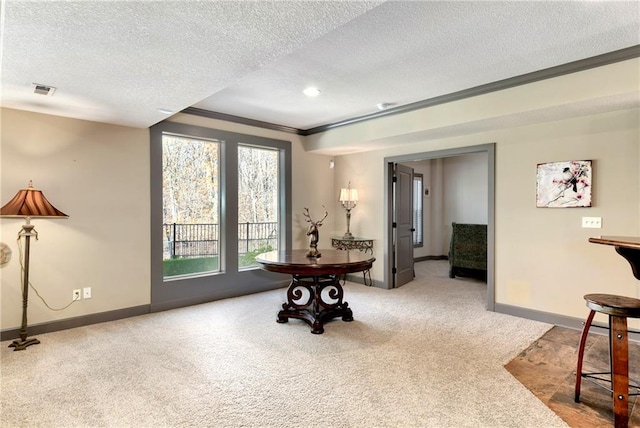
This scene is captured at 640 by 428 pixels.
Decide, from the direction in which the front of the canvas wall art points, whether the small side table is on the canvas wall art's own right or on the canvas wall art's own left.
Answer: on the canvas wall art's own right

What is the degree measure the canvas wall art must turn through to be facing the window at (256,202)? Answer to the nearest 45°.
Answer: approximately 45° to its right

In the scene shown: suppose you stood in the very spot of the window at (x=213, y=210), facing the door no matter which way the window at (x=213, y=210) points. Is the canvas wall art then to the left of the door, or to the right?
right

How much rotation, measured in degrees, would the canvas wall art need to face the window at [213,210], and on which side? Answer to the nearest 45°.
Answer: approximately 45° to its right

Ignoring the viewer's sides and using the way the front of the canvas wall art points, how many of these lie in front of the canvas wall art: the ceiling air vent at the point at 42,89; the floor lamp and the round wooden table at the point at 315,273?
3

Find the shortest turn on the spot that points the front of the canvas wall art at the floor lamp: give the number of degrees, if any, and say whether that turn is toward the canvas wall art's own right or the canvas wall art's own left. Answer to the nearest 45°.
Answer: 0° — it already faces it

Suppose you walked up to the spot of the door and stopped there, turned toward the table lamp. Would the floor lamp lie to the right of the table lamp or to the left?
left

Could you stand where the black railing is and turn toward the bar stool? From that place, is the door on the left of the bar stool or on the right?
left

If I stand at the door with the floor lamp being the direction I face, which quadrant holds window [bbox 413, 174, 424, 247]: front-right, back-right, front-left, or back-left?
back-right

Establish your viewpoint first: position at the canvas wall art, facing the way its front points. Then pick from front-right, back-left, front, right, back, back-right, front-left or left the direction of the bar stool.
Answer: front-left

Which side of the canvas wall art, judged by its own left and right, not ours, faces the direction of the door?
right

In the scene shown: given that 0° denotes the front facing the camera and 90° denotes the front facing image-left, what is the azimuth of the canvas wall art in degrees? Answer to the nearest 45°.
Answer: approximately 45°
